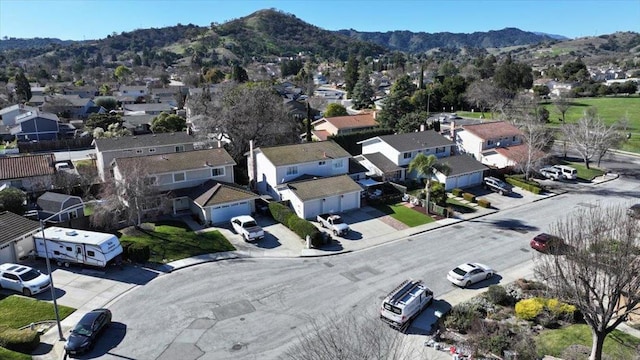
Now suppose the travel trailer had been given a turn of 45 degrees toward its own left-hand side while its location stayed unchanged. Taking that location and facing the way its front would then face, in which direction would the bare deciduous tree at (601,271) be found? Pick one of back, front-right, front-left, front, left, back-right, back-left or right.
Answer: front-right

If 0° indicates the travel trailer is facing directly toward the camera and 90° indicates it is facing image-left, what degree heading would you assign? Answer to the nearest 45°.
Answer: approximately 315°

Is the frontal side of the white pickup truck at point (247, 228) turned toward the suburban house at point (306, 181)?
no

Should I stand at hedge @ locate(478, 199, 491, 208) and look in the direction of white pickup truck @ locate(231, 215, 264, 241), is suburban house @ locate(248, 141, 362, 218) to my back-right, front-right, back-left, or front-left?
front-right

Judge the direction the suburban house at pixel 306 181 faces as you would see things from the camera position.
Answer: facing the viewer and to the right of the viewer

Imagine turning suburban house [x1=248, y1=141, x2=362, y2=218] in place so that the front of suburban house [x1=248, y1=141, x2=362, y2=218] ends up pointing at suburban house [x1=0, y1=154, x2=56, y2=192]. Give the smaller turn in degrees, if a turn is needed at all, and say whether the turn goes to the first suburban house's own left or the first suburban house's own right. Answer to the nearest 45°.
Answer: approximately 135° to the first suburban house's own right

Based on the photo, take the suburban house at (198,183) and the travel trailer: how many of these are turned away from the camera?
0

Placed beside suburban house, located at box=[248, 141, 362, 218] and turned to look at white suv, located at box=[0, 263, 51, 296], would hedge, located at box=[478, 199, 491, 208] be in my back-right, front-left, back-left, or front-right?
back-left

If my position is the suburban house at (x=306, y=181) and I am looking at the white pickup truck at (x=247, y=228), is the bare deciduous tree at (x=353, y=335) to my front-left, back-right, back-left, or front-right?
front-left

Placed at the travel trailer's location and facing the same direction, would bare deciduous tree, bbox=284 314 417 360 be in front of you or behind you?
in front

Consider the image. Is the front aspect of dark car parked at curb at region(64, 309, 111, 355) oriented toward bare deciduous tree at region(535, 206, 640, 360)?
no

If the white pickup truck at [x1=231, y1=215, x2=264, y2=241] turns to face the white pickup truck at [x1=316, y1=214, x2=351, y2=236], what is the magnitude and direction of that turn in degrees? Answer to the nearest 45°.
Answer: approximately 135° to its right

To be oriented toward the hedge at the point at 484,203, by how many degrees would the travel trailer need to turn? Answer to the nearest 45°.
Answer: approximately 45° to its left

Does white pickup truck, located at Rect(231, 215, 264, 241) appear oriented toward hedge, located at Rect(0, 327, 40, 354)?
no
